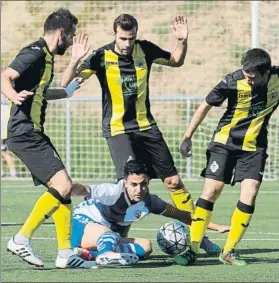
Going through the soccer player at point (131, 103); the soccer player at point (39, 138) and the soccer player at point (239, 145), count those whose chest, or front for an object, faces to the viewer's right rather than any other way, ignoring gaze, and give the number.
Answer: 1

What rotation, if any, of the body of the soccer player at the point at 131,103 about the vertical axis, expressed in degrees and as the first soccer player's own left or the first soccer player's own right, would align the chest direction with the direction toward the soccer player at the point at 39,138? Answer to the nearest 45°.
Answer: approximately 45° to the first soccer player's own right

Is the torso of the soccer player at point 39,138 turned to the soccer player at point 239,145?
yes

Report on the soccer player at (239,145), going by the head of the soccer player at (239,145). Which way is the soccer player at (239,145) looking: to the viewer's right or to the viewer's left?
to the viewer's left

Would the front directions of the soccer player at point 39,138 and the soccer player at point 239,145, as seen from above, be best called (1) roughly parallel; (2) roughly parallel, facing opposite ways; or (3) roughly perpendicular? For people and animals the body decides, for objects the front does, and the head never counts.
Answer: roughly perpendicular

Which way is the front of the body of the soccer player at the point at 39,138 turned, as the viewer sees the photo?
to the viewer's right

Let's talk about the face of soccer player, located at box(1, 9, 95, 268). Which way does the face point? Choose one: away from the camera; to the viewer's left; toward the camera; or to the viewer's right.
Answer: to the viewer's right

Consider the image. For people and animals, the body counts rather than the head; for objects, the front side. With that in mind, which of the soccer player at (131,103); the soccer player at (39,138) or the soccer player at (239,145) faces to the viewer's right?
the soccer player at (39,138)
